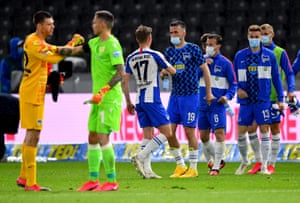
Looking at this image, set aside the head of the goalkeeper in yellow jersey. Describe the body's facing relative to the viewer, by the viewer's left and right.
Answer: facing to the right of the viewer

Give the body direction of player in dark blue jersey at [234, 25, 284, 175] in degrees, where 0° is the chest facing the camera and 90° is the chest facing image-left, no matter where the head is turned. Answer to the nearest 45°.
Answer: approximately 0°

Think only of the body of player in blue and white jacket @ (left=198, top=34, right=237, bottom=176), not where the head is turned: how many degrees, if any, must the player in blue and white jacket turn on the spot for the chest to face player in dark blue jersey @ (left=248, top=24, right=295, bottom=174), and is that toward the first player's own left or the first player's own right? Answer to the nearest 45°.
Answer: approximately 135° to the first player's own left

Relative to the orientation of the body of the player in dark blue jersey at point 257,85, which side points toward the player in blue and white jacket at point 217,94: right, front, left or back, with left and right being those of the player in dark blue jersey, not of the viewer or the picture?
right

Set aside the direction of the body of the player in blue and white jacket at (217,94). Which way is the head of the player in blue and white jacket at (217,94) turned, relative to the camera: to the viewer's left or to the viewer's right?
to the viewer's left

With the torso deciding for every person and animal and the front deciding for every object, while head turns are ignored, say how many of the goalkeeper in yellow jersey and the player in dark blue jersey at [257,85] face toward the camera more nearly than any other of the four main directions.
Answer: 1
